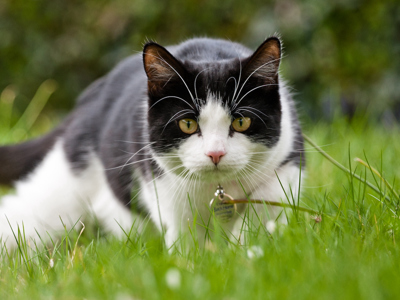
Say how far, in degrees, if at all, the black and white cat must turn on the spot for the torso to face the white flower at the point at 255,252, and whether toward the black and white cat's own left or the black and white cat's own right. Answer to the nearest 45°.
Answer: approximately 45° to the black and white cat's own right

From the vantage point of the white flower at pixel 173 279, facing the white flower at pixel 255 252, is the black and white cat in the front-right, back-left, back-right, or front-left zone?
front-left

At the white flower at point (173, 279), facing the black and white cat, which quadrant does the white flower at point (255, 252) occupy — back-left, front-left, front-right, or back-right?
front-right

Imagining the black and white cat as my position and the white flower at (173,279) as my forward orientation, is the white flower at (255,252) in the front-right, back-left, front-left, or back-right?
front-left

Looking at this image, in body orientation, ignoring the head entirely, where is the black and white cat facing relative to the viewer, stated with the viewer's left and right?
facing the viewer and to the right of the viewer
